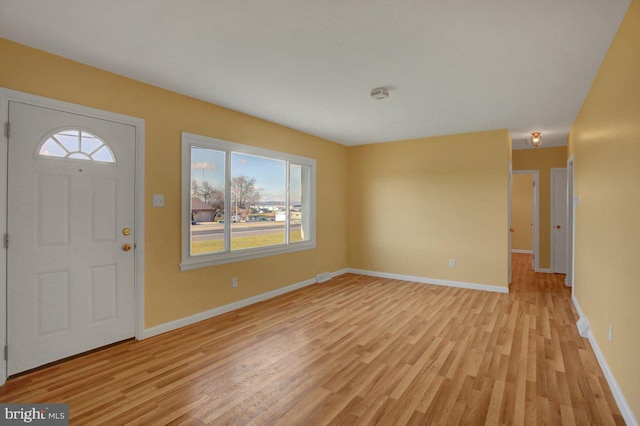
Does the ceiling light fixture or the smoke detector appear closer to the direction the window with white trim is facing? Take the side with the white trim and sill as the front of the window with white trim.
the smoke detector

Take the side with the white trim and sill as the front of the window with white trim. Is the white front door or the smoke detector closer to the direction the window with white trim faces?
the smoke detector

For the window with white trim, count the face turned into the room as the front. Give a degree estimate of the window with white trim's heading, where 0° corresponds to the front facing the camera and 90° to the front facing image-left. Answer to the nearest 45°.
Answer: approximately 315°

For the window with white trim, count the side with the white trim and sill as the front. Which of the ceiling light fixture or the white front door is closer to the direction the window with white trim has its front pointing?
the ceiling light fixture

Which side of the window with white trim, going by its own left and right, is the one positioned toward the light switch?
right

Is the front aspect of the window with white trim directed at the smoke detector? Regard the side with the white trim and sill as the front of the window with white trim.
yes

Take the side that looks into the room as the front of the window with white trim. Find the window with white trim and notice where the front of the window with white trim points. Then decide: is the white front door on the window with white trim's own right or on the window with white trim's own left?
on the window with white trim's own right

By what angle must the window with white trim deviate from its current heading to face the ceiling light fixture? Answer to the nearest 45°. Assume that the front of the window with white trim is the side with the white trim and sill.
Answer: approximately 45° to its left
